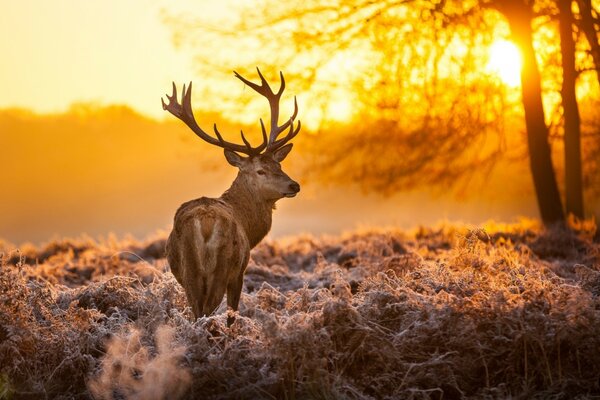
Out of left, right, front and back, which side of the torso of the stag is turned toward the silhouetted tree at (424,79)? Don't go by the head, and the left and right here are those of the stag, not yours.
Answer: front

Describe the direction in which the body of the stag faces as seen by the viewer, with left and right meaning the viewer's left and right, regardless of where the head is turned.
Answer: facing away from the viewer and to the right of the viewer
